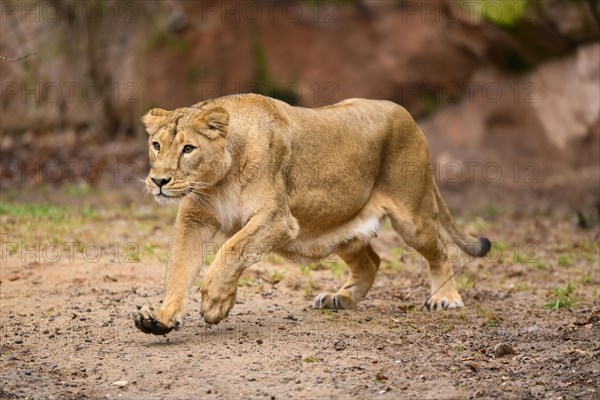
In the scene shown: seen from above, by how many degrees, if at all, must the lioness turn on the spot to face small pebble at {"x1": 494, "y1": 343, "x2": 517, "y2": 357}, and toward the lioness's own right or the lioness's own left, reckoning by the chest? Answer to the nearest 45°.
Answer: approximately 90° to the lioness's own left

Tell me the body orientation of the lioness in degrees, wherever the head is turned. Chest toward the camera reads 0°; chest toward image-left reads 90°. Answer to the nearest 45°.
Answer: approximately 45°
